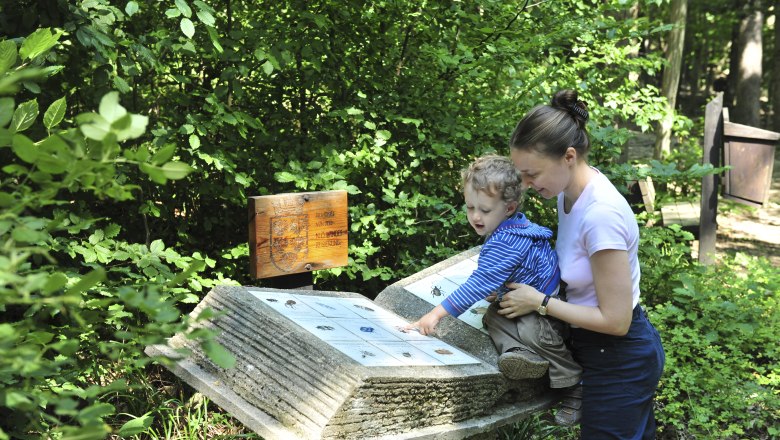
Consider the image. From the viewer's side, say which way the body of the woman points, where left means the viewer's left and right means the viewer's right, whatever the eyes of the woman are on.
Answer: facing to the left of the viewer

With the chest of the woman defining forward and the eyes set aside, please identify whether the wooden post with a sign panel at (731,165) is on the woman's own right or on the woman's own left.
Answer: on the woman's own right

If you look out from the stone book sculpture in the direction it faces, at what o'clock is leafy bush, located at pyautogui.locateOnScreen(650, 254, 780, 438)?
The leafy bush is roughly at 9 o'clock from the stone book sculpture.

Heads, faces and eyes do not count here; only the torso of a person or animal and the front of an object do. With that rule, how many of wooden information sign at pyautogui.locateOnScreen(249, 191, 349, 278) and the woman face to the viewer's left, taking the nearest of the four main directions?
1

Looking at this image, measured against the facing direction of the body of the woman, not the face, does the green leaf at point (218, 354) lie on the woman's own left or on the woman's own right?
on the woman's own left

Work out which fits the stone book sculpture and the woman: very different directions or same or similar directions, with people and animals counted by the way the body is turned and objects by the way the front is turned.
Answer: very different directions

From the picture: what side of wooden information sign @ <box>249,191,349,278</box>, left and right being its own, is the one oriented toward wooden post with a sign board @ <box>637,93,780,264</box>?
left

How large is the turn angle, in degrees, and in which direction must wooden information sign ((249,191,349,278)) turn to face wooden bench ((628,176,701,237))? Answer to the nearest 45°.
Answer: approximately 90° to its left

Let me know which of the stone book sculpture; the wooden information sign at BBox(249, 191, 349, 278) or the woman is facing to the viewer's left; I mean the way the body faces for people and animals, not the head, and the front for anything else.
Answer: the woman
